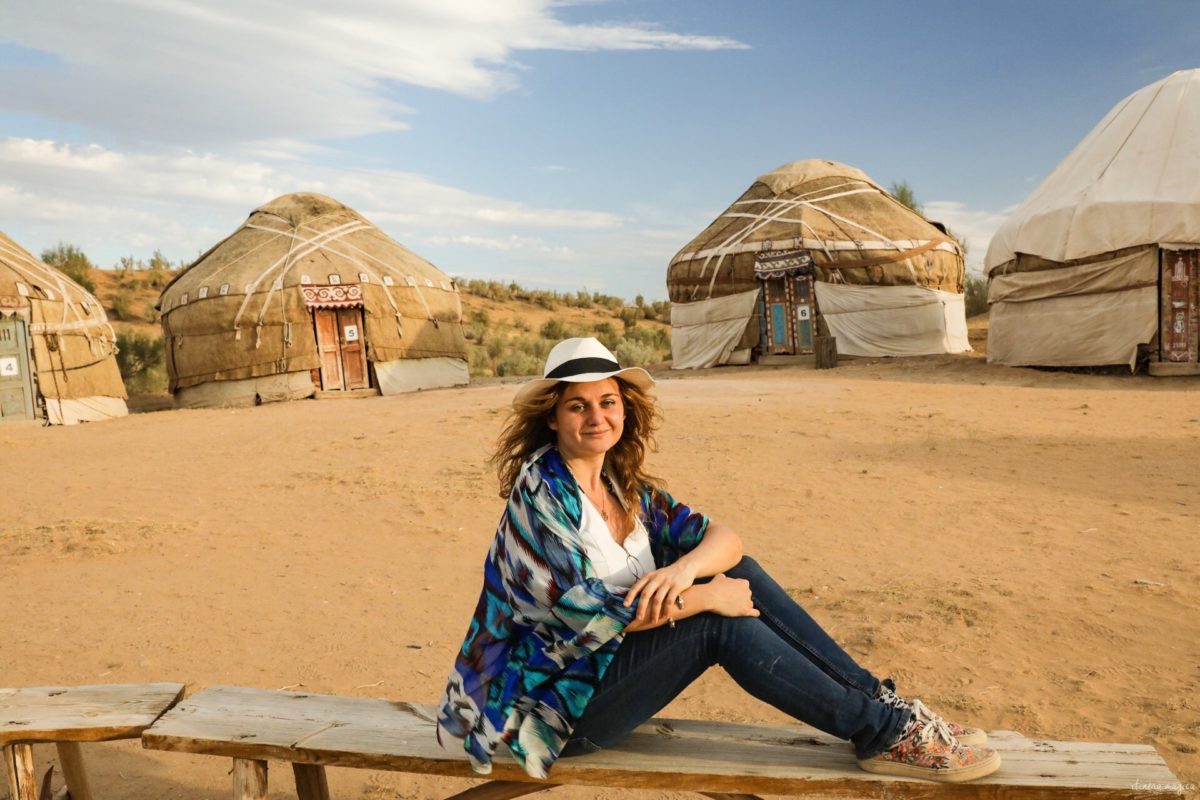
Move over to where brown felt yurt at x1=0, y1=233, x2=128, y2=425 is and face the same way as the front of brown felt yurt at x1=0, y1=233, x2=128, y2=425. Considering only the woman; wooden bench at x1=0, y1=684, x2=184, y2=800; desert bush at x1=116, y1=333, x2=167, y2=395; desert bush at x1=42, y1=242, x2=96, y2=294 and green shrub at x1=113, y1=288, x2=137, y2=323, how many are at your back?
3

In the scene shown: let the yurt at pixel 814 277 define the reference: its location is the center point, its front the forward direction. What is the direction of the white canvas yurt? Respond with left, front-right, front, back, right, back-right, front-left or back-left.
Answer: front-left

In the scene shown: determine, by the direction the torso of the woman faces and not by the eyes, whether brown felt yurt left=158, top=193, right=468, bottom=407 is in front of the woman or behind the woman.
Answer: behind

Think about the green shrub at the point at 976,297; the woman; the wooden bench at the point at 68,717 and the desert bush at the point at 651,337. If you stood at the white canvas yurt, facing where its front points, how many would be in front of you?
2

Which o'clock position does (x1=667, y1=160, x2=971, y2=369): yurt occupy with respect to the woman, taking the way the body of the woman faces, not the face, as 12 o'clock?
The yurt is roughly at 8 o'clock from the woman.

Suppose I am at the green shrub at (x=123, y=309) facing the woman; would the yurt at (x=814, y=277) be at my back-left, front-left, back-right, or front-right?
front-left

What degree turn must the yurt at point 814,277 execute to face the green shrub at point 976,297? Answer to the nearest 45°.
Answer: approximately 135° to its left

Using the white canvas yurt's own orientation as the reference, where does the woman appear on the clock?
The woman is roughly at 12 o'clock from the white canvas yurt.

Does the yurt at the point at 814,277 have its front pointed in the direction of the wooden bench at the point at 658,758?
yes

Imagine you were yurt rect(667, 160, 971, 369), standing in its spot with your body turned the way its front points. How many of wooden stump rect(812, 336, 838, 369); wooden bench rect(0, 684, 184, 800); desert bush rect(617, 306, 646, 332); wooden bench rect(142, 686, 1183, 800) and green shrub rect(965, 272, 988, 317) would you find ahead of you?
3

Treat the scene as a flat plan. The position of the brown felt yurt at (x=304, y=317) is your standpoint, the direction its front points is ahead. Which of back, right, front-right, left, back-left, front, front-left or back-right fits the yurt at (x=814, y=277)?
left

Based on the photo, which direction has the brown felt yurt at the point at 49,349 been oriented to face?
toward the camera

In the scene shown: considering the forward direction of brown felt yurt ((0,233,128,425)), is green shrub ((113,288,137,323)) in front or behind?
behind

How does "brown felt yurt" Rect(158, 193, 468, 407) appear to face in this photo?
toward the camera

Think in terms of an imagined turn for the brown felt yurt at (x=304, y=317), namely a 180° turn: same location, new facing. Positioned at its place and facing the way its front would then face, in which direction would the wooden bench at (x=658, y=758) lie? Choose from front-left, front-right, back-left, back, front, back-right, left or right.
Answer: back

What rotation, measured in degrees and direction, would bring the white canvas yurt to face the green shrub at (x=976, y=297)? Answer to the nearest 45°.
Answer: approximately 180°

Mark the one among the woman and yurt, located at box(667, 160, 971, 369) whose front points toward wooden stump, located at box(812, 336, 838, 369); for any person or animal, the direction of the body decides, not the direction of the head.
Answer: the yurt

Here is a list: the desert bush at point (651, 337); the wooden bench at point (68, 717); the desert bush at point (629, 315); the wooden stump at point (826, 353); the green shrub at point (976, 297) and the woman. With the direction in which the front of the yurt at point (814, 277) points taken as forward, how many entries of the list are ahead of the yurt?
3

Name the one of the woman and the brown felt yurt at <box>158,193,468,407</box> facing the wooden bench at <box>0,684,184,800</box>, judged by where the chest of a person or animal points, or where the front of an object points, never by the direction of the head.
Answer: the brown felt yurt
